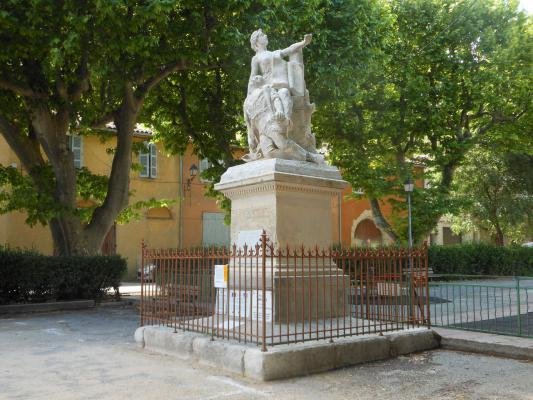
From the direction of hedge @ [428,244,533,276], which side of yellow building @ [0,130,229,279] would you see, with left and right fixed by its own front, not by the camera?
left

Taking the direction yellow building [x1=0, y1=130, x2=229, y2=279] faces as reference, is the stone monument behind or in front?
in front

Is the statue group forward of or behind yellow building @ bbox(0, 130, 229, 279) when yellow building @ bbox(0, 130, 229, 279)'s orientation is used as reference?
forward

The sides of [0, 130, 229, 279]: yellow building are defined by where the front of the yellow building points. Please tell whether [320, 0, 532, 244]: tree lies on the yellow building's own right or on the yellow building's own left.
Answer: on the yellow building's own left

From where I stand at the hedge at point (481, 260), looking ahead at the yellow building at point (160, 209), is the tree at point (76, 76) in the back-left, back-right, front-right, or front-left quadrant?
front-left

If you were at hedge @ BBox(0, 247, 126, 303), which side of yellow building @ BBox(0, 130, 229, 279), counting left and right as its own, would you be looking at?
front

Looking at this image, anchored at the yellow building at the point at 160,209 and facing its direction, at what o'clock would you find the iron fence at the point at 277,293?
The iron fence is roughly at 12 o'clock from the yellow building.

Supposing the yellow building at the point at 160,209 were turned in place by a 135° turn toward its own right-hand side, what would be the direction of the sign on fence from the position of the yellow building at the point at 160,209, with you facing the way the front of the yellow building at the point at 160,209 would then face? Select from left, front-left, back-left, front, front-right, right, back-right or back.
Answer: back-left

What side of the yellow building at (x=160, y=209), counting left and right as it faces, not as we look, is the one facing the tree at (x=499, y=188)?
left

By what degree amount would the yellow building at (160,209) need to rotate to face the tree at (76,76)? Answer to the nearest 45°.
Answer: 0° — it already faces it

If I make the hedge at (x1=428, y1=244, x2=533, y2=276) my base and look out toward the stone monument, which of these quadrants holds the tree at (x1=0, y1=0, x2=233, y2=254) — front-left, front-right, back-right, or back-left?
front-right

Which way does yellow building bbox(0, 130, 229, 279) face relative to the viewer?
toward the camera

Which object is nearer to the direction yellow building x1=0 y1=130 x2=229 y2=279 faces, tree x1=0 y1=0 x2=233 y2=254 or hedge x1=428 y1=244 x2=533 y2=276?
the tree
